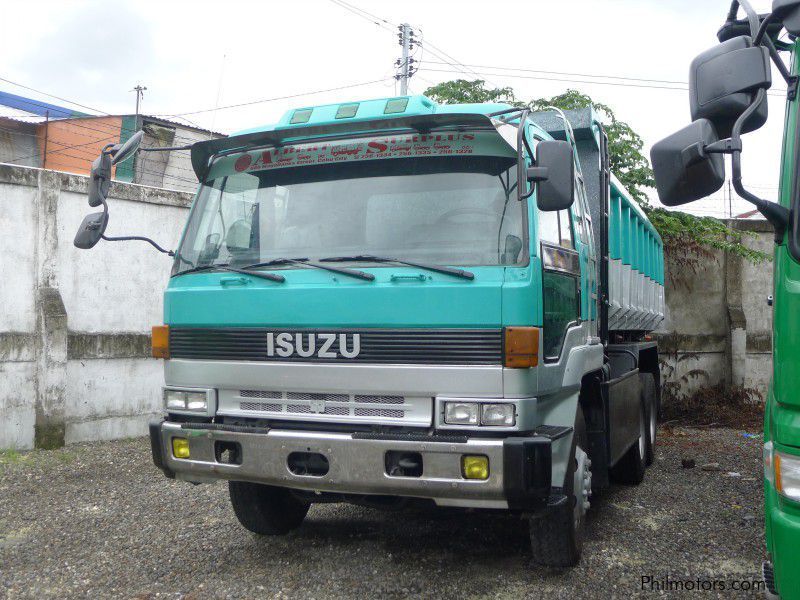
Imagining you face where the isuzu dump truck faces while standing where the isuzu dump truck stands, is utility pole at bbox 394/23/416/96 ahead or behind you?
behind

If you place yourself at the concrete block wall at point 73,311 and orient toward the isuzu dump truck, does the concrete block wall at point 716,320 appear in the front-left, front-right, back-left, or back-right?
front-left

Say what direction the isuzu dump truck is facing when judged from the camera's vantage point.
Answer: facing the viewer and to the left of the viewer

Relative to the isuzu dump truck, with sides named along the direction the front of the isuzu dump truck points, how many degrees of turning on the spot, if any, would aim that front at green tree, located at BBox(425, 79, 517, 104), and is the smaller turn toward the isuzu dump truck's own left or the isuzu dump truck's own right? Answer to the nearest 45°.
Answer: approximately 135° to the isuzu dump truck's own right

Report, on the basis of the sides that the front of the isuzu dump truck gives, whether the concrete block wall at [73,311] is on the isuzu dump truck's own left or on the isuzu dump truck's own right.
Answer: on the isuzu dump truck's own right

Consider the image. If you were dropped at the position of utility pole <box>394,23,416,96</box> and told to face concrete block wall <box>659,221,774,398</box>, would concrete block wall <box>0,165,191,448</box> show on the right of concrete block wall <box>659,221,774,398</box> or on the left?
right
